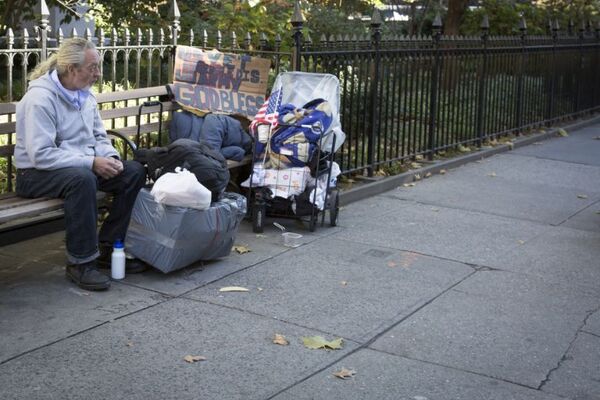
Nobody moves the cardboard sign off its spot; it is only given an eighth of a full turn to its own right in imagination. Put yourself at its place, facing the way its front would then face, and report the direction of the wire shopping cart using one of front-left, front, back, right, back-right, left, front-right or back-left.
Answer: left

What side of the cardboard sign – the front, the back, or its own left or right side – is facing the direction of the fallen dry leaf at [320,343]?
front

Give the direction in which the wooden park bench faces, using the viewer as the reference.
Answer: facing the viewer and to the right of the viewer

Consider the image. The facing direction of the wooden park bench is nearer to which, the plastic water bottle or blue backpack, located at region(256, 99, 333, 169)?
the plastic water bottle

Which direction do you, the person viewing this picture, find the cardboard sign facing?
facing the viewer

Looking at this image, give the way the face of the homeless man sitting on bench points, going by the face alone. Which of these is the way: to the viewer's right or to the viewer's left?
to the viewer's right

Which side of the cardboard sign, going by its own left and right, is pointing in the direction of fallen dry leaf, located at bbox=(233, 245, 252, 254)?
front

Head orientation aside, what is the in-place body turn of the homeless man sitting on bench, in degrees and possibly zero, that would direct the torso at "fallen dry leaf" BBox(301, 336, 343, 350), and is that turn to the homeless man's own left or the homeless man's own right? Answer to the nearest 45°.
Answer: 0° — they already face it

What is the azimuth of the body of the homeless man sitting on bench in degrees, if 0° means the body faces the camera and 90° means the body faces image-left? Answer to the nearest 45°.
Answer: approximately 315°

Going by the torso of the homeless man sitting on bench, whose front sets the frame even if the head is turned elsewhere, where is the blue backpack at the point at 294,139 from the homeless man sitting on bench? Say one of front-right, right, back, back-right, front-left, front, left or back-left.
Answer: left

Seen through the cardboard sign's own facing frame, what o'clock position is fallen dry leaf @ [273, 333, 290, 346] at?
The fallen dry leaf is roughly at 12 o'clock from the cardboard sign.

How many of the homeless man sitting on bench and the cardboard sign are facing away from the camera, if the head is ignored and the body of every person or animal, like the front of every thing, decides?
0
